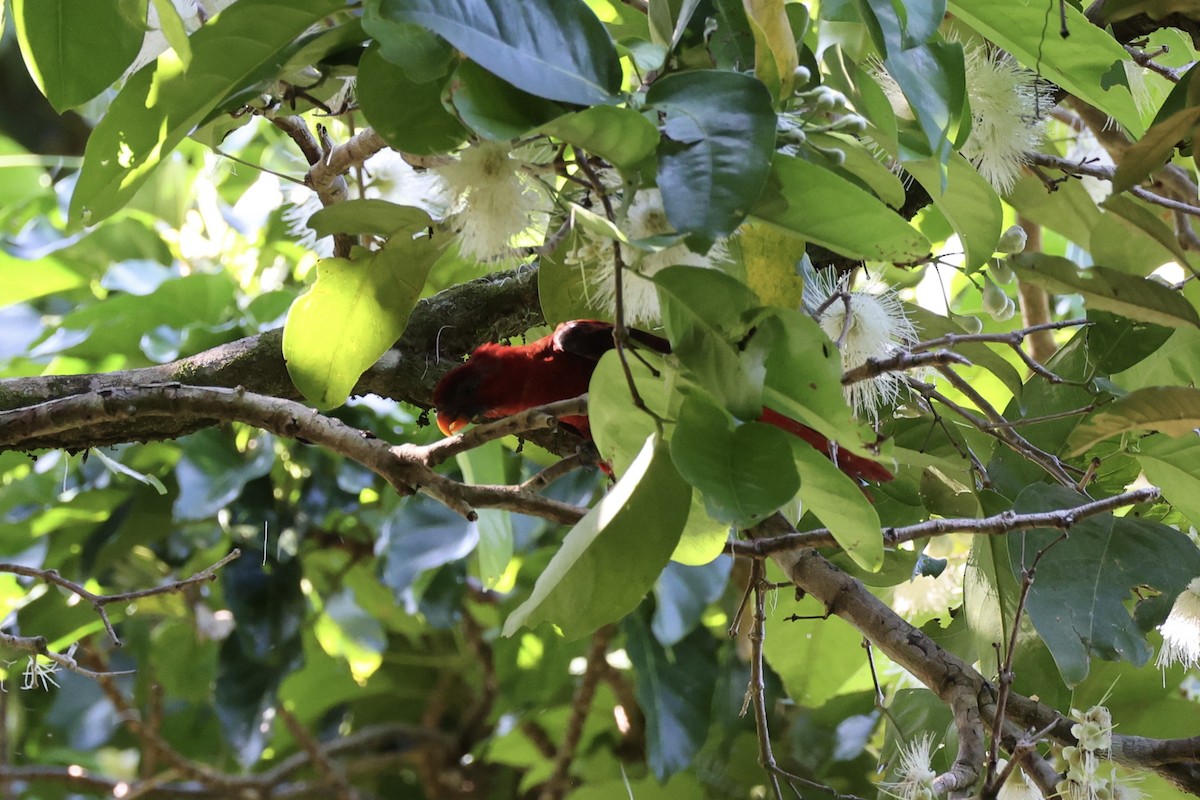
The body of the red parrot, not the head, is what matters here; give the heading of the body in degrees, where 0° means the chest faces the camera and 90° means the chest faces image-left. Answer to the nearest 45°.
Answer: approximately 90°

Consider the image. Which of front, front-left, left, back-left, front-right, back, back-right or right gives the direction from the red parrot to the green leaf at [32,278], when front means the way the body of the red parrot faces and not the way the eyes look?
front-right
